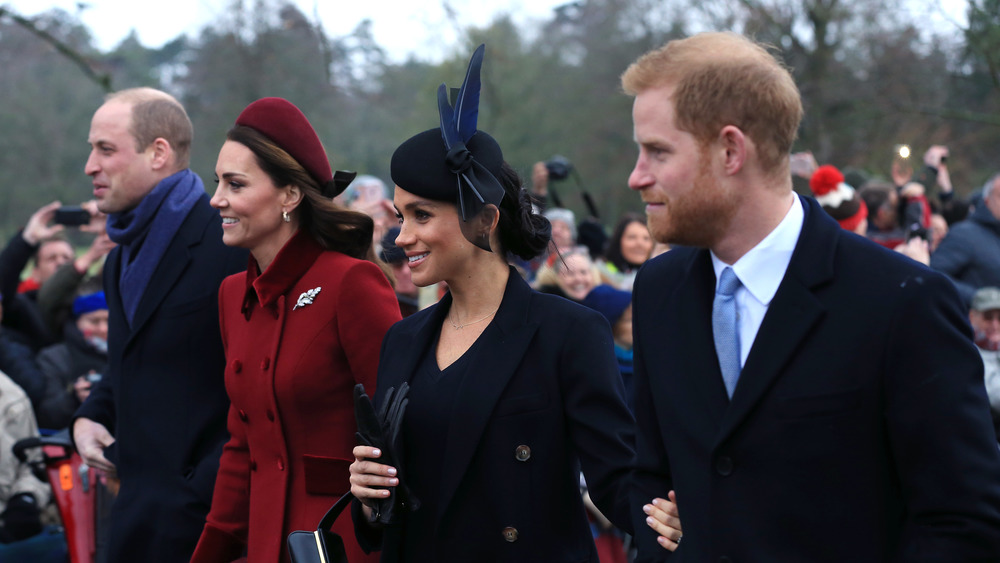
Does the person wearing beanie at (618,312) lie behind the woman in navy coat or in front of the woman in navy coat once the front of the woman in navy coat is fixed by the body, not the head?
behind

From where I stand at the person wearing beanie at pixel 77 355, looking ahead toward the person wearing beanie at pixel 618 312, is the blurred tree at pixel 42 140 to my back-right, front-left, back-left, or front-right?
back-left

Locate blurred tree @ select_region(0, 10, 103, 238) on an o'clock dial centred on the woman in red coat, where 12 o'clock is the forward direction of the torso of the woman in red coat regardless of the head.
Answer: The blurred tree is roughly at 4 o'clock from the woman in red coat.

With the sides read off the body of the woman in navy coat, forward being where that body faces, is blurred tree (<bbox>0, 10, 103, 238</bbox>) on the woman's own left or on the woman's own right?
on the woman's own right

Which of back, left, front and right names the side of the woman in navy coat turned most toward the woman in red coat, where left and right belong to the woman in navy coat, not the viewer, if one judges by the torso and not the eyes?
right

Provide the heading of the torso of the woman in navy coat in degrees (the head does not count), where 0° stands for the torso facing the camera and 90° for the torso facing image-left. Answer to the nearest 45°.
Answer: approximately 45°

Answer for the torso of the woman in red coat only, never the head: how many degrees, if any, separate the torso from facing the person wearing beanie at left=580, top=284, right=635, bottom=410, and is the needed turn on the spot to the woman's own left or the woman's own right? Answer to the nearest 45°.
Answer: approximately 180°

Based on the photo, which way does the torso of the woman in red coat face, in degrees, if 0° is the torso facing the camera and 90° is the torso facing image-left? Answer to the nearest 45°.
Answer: approximately 45°

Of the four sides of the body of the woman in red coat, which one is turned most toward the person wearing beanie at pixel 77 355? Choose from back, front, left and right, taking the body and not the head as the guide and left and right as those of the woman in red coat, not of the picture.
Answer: right
